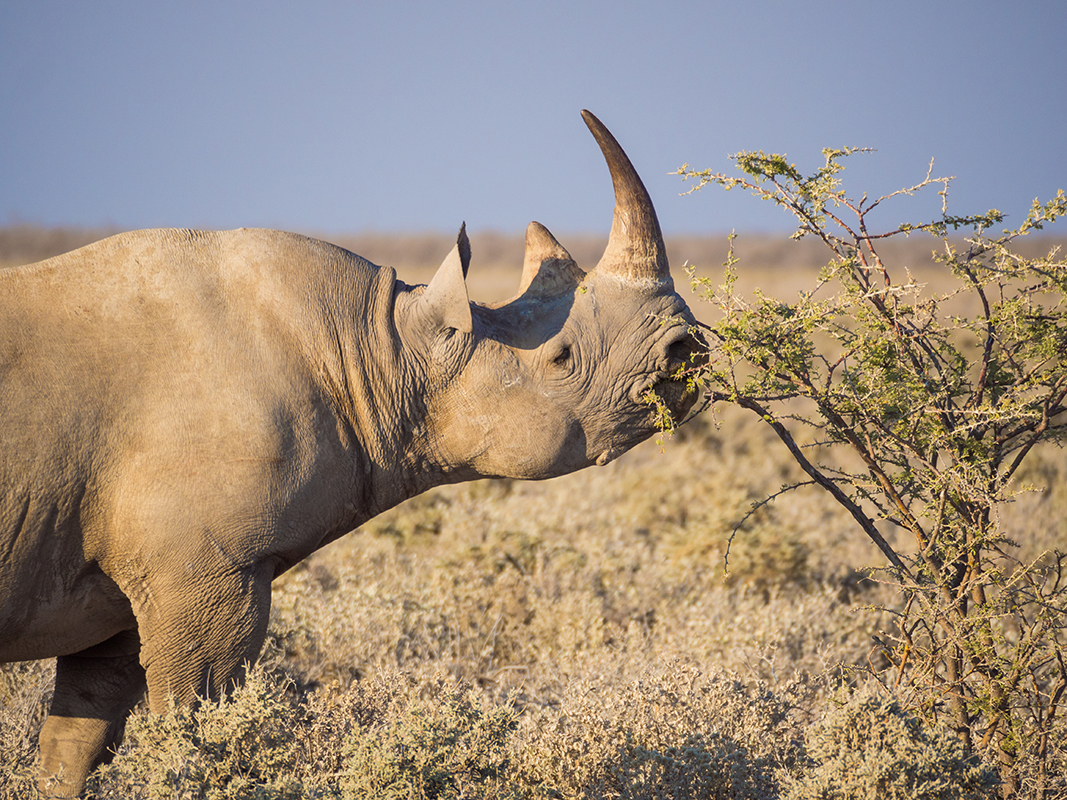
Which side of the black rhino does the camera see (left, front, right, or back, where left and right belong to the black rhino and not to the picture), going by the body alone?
right

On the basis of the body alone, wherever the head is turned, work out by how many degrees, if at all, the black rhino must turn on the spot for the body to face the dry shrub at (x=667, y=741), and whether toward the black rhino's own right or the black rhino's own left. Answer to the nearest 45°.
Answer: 0° — it already faces it

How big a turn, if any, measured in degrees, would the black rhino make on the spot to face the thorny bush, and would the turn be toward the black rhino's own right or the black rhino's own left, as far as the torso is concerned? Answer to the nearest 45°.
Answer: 0° — it already faces it

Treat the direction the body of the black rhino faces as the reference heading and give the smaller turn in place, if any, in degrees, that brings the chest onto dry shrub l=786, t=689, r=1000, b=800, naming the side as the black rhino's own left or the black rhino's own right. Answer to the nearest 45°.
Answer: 0° — it already faces it
